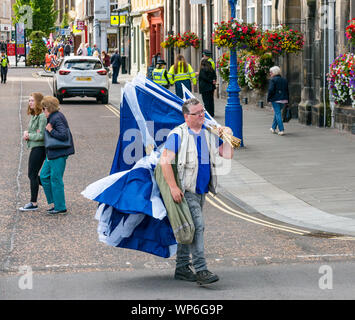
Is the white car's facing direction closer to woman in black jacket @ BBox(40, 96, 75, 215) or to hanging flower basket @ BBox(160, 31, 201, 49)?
the hanging flower basket

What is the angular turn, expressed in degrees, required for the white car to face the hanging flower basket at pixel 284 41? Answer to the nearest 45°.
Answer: approximately 135° to its right

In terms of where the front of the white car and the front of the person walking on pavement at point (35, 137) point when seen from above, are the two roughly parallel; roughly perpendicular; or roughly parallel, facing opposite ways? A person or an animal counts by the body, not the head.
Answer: roughly perpendicular

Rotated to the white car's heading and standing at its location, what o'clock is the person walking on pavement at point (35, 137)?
The person walking on pavement is roughly at 6 o'clock from the white car.

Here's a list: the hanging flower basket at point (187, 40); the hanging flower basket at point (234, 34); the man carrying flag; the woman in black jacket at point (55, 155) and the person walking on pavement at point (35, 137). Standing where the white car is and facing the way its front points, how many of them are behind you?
4

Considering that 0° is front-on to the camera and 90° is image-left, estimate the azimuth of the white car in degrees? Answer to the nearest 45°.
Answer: approximately 180°
